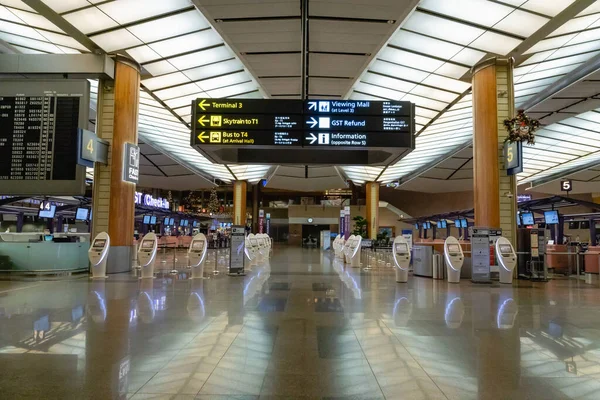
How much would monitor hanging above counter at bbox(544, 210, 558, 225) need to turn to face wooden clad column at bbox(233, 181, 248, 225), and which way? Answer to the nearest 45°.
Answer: approximately 135° to its right

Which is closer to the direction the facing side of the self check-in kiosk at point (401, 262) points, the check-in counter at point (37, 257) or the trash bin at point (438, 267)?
the check-in counter

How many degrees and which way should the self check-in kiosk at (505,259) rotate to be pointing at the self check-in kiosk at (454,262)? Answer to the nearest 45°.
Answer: approximately 135° to its right

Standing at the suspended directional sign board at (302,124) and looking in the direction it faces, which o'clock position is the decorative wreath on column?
The decorative wreath on column is roughly at 9 o'clock from the suspended directional sign board.

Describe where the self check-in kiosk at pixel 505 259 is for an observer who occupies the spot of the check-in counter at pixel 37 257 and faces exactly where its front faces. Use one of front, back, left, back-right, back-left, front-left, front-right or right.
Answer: front-left

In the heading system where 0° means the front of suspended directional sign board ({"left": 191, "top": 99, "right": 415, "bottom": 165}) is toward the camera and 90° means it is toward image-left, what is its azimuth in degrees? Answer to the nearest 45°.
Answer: approximately 0°

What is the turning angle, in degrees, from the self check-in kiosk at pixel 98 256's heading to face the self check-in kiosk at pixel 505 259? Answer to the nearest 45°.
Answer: approximately 90° to its left

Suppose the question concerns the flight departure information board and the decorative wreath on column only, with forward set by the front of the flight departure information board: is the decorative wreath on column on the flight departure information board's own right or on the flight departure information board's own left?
on the flight departure information board's own left

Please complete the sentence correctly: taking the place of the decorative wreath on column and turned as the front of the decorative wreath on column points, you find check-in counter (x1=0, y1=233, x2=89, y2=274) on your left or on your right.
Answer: on your right

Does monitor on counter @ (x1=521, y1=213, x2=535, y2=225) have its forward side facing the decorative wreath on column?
yes
